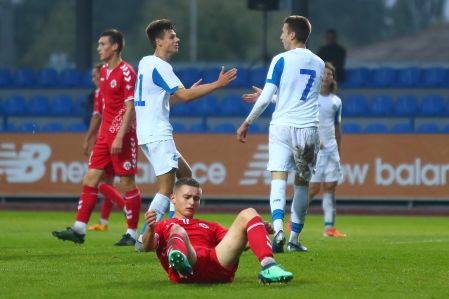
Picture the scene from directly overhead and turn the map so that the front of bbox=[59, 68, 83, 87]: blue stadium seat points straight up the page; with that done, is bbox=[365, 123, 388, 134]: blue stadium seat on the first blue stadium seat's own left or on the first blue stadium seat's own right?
on the first blue stadium seat's own left

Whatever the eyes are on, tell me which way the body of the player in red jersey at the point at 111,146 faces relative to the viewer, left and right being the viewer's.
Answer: facing the viewer and to the left of the viewer

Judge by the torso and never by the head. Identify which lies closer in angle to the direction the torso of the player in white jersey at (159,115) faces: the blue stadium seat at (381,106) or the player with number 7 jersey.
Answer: the player with number 7 jersey

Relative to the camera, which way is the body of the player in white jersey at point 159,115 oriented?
to the viewer's right

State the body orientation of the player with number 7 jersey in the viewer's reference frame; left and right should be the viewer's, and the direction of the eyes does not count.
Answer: facing away from the viewer and to the left of the viewer

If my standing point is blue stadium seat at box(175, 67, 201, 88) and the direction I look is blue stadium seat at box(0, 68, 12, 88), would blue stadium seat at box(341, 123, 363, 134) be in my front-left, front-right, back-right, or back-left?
back-left

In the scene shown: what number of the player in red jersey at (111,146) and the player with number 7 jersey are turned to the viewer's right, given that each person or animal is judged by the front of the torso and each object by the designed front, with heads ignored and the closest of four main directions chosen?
0

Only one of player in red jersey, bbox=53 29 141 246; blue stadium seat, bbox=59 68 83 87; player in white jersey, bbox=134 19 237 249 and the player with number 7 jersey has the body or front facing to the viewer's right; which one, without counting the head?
the player in white jersey

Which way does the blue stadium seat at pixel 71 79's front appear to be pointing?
toward the camera

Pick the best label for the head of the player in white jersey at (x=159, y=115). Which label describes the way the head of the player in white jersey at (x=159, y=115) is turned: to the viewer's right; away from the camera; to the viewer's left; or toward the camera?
to the viewer's right

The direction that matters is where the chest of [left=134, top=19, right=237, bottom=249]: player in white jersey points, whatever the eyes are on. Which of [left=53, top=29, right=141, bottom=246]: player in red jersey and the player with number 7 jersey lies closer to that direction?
the player with number 7 jersey

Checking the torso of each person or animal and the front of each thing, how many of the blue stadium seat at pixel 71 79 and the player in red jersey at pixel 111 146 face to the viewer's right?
0

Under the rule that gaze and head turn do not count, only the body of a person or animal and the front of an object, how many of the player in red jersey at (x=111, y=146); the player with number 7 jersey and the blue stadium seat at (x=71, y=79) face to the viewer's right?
0

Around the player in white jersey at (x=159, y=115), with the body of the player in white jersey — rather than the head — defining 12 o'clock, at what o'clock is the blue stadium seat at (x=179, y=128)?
The blue stadium seat is roughly at 9 o'clock from the player in white jersey.

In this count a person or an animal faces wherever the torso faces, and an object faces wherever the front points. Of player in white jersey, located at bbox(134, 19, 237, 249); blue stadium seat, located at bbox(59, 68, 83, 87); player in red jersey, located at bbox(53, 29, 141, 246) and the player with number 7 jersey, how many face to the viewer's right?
1
